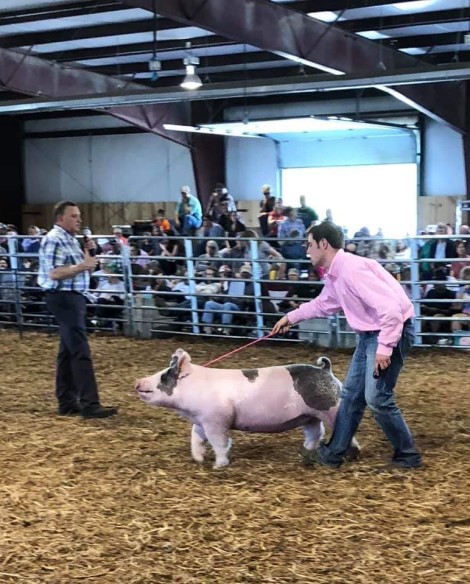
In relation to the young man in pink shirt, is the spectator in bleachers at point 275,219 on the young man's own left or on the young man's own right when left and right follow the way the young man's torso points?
on the young man's own right

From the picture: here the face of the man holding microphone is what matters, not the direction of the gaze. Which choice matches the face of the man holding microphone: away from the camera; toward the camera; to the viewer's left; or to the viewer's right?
to the viewer's right

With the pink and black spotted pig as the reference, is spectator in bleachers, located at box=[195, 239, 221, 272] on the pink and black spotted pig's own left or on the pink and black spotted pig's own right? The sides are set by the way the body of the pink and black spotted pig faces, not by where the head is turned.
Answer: on the pink and black spotted pig's own right

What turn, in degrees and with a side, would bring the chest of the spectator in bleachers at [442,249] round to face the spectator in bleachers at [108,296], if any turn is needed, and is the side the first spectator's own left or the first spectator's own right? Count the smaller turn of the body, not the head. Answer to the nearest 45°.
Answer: approximately 90° to the first spectator's own right

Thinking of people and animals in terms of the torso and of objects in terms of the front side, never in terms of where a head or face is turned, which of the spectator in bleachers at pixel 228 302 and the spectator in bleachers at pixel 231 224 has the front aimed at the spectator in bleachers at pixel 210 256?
the spectator in bleachers at pixel 231 224

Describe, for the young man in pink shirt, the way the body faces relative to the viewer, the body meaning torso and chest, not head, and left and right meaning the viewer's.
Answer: facing to the left of the viewer

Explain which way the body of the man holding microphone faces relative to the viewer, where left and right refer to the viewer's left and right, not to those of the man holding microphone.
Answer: facing to the right of the viewer

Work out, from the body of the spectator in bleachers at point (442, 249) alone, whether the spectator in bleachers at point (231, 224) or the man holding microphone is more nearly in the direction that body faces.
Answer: the man holding microphone

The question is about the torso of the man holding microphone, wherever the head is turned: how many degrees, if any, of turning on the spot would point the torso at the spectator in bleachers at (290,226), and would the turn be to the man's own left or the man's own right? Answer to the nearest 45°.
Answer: approximately 45° to the man's own left

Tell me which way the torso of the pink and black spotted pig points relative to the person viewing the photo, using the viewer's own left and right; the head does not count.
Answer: facing to the left of the viewer

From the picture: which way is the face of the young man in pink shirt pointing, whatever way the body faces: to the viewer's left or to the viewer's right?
to the viewer's left

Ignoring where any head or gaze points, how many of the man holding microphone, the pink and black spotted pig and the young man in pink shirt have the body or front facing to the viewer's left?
2
